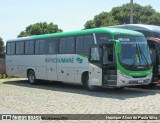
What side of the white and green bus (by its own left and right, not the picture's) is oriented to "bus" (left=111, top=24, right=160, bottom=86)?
left

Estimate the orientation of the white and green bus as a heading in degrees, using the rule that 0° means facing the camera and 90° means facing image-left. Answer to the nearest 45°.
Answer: approximately 315°
